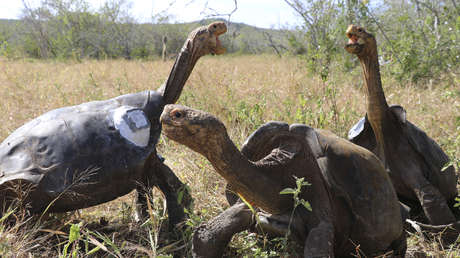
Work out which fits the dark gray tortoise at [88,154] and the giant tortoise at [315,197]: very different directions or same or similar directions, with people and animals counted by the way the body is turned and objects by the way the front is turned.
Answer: very different directions

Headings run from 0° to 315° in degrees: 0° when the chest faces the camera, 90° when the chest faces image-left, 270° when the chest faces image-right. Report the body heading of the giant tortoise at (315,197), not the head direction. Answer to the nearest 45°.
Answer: approximately 45°

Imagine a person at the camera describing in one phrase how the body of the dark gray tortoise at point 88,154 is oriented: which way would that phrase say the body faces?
to the viewer's right

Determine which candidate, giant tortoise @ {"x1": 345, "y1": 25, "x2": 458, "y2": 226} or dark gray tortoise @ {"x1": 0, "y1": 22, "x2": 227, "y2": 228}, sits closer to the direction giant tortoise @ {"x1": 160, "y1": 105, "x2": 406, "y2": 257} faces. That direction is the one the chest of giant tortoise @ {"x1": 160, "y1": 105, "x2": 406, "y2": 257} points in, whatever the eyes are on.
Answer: the dark gray tortoise

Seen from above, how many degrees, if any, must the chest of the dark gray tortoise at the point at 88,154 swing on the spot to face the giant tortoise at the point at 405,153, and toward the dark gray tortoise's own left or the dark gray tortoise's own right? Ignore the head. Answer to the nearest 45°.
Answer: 0° — it already faces it

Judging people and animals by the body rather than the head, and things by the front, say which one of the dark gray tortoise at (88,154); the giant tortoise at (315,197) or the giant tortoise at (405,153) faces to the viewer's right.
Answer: the dark gray tortoise

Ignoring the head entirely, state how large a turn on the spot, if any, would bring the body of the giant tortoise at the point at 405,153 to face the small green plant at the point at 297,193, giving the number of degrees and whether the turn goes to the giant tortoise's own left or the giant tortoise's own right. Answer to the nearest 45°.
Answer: approximately 45° to the giant tortoise's own left

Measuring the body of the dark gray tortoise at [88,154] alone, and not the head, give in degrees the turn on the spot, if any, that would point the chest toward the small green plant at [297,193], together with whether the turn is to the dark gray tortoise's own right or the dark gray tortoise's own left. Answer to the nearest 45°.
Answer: approximately 45° to the dark gray tortoise's own right

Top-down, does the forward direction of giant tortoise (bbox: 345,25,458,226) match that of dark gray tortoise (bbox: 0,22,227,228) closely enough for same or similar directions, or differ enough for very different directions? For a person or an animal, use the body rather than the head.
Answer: very different directions

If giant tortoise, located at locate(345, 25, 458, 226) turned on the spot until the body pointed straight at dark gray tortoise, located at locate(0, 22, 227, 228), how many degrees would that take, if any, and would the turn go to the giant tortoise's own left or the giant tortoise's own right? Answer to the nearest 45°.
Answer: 0° — it already faces it

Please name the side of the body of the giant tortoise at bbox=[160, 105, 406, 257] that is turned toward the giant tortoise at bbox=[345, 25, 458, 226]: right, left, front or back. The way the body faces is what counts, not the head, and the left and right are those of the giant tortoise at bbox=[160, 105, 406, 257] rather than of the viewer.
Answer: back

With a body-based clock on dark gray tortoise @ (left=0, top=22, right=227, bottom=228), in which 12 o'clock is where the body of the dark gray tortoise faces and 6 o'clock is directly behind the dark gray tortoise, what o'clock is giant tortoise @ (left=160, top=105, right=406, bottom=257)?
The giant tortoise is roughly at 1 o'clock from the dark gray tortoise.

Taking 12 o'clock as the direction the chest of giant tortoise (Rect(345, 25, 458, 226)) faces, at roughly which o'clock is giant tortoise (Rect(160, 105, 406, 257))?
giant tortoise (Rect(160, 105, 406, 257)) is roughly at 11 o'clock from giant tortoise (Rect(345, 25, 458, 226)).
